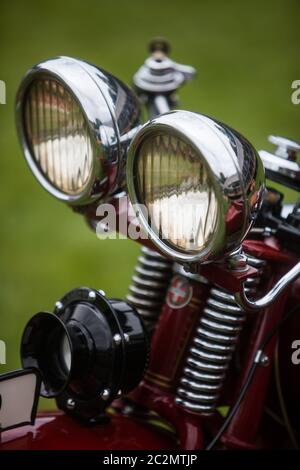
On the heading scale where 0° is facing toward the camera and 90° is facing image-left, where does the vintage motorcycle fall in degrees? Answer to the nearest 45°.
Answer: approximately 45°
